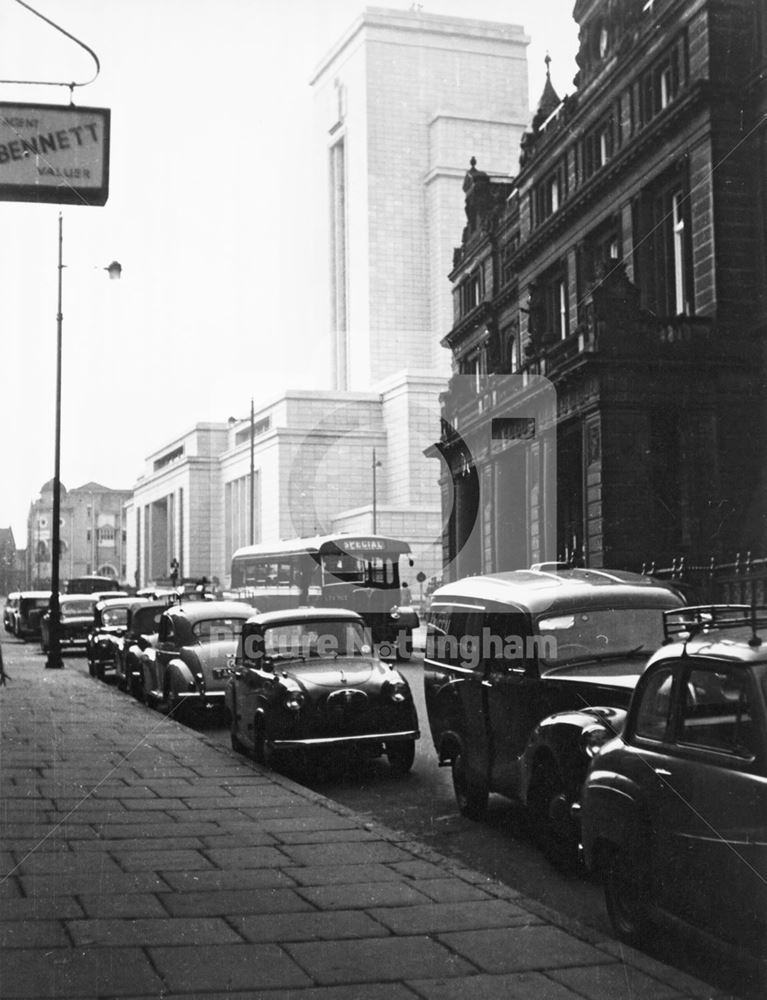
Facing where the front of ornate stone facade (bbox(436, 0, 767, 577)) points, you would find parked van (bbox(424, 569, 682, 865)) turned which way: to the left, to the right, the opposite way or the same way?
to the left

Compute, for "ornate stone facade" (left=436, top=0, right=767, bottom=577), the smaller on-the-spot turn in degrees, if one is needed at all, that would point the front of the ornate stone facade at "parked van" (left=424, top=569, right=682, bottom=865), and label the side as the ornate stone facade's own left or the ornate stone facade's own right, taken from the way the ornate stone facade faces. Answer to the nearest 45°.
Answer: approximately 45° to the ornate stone facade's own left

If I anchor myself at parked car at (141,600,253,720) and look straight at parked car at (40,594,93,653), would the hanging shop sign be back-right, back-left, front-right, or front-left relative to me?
back-left

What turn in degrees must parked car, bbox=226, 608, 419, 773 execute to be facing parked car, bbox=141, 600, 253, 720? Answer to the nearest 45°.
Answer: approximately 180°

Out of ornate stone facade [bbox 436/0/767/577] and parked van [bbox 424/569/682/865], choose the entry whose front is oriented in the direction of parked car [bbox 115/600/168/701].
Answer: the ornate stone facade

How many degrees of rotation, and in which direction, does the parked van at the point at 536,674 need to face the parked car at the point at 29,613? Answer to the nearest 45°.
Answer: approximately 180°

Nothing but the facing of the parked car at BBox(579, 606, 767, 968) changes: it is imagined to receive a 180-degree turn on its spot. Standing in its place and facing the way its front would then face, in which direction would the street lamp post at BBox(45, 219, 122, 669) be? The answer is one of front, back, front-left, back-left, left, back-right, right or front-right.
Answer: front

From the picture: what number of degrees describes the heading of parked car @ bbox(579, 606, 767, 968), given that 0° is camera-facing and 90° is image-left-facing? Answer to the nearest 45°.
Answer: approximately 315°

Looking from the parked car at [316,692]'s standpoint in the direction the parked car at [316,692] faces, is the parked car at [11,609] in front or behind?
behind

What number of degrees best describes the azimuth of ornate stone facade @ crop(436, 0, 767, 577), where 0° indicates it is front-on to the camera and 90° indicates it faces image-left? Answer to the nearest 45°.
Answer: approximately 45°

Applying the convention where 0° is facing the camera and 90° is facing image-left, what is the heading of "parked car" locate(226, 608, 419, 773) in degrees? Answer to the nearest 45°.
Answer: approximately 0°
